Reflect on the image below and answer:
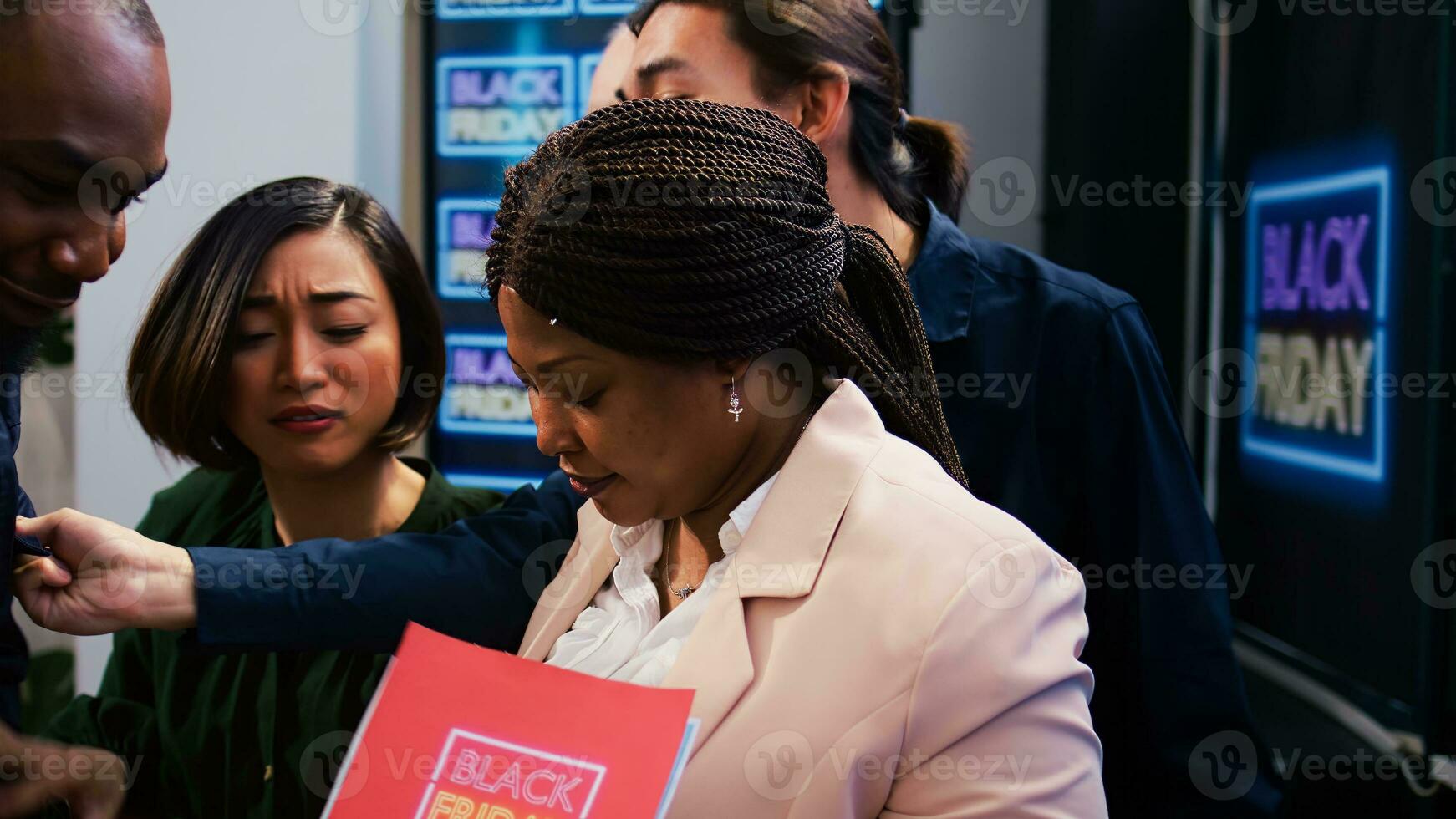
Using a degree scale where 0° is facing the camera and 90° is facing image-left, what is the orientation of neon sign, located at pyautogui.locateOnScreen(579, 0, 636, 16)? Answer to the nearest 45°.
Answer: approximately 0°

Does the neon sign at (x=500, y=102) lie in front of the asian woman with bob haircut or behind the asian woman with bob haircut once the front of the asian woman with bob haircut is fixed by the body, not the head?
behind

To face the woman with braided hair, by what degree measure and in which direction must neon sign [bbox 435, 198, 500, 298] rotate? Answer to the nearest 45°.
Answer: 0° — it already faces them

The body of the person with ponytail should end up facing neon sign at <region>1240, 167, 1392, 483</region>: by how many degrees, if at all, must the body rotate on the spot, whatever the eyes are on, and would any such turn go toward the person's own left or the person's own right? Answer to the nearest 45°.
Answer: approximately 180°

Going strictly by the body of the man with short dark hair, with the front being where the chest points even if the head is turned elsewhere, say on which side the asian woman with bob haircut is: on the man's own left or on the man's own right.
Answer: on the man's own left

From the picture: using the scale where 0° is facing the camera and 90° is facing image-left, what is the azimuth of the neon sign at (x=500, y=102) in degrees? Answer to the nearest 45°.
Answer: approximately 0°

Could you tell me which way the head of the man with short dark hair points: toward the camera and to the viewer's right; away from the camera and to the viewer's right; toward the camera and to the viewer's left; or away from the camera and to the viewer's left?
toward the camera and to the viewer's right

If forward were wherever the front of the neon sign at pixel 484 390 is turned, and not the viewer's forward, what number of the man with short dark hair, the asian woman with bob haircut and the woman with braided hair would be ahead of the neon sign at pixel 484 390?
3
